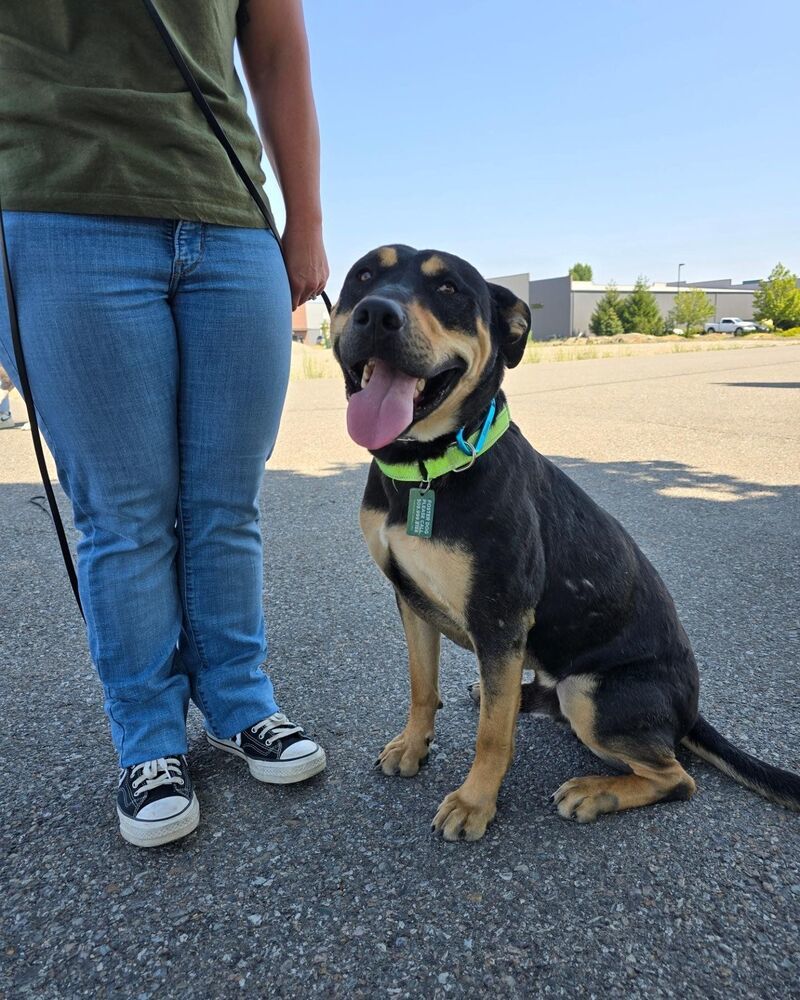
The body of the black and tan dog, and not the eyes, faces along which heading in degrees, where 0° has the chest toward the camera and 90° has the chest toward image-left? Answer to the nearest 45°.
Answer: approximately 45°

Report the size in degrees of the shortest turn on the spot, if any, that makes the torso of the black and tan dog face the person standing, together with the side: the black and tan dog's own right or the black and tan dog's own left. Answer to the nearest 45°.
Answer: approximately 45° to the black and tan dog's own right
